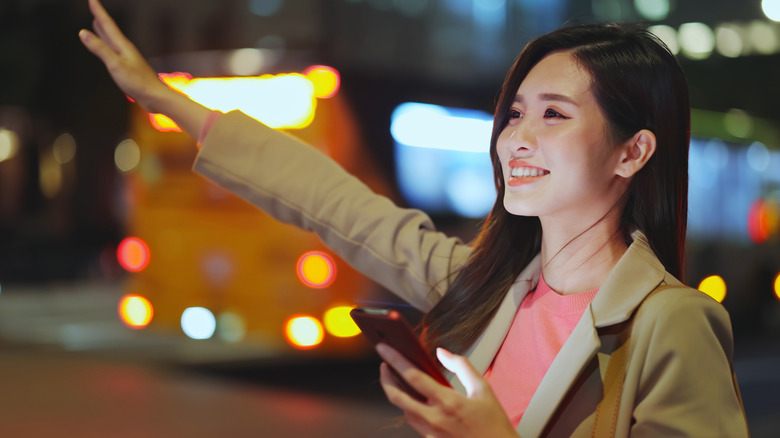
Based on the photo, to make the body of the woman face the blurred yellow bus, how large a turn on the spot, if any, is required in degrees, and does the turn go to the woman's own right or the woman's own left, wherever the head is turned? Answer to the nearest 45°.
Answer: approximately 135° to the woman's own right

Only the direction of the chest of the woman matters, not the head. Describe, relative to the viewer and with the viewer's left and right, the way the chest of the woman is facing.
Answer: facing the viewer and to the left of the viewer
